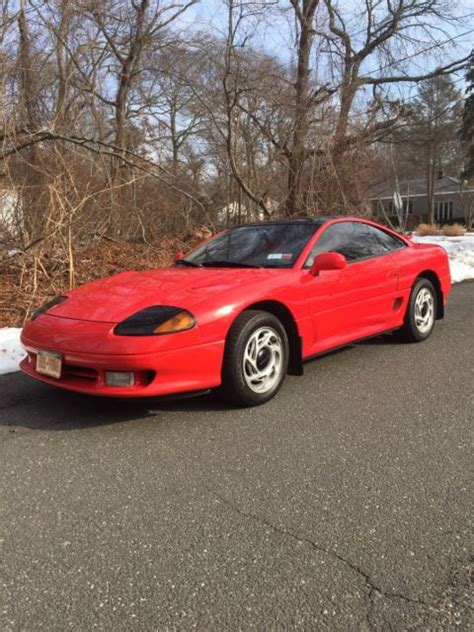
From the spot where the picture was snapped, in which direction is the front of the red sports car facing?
facing the viewer and to the left of the viewer

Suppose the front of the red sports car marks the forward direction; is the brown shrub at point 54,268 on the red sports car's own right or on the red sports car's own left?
on the red sports car's own right
